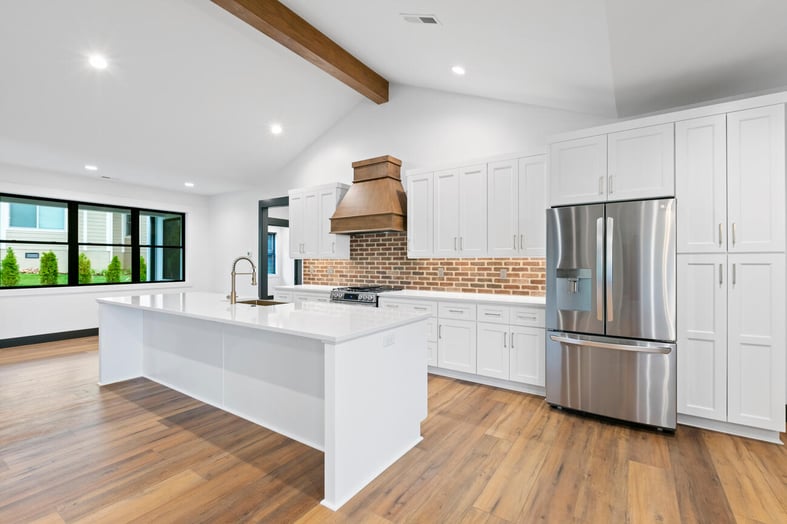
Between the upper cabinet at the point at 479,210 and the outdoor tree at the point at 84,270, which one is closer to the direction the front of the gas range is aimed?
the outdoor tree

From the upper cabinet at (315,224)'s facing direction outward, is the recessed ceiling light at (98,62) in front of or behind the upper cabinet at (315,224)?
in front

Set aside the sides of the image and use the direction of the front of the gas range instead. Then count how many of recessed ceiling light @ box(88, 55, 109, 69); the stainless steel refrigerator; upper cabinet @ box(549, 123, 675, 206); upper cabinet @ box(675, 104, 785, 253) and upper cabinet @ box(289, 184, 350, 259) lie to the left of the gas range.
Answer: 3

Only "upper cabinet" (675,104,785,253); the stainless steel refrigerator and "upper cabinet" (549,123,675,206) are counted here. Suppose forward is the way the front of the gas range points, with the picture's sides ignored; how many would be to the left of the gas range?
3

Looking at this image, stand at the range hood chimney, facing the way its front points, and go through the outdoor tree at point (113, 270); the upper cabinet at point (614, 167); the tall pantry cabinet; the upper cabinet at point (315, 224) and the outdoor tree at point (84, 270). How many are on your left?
2

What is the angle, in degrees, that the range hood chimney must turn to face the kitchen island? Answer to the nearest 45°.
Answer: approximately 45° to its left

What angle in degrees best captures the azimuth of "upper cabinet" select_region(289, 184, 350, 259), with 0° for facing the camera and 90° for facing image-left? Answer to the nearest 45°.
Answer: approximately 45°

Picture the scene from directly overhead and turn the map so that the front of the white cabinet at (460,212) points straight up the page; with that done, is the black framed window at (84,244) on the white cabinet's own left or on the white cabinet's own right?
on the white cabinet's own right

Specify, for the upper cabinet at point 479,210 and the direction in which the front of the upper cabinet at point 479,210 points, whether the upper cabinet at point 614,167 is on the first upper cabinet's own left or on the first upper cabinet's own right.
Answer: on the first upper cabinet's own left

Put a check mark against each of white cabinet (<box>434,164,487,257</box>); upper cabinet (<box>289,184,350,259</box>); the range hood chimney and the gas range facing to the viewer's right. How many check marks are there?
0

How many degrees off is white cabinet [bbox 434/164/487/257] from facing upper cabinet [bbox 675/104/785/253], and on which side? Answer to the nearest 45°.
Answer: approximately 90° to its left

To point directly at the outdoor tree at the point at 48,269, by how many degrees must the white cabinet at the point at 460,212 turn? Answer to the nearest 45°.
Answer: approximately 45° to its right

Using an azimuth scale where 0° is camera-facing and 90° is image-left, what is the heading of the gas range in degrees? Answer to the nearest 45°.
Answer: approximately 45°

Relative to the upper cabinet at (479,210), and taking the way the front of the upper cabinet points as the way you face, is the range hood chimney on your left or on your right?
on your right

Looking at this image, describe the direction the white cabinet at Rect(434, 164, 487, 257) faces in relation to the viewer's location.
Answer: facing the viewer and to the left of the viewer
